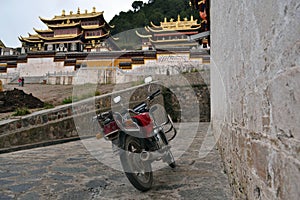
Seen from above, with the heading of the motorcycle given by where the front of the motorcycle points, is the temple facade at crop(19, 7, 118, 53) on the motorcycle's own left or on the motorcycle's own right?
on the motorcycle's own left
